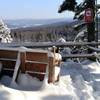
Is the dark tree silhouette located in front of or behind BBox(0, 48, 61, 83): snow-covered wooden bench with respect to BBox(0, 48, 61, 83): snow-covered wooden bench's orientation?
in front
